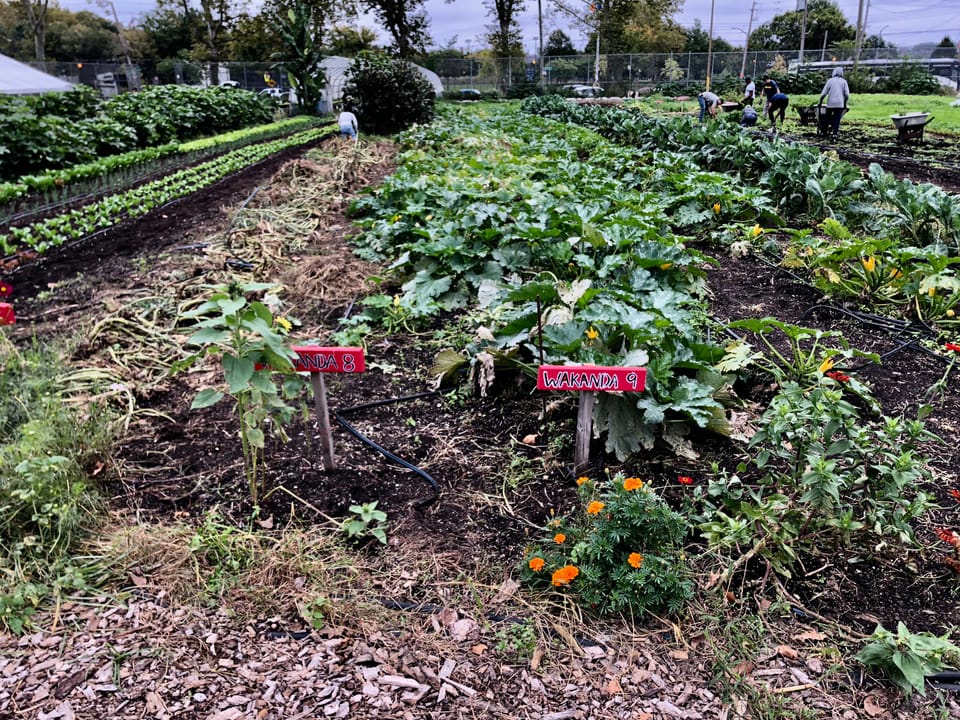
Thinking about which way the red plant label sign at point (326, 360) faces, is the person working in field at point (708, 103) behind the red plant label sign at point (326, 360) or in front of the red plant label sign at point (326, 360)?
behind

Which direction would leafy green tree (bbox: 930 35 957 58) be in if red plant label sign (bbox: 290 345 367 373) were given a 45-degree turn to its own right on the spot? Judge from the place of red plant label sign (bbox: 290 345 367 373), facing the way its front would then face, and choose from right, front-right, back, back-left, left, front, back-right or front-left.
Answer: back

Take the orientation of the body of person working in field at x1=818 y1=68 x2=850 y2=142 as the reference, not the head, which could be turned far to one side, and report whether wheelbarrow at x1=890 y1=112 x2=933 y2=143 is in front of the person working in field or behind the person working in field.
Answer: behind

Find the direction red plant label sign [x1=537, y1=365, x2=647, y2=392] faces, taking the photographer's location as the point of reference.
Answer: facing the viewer

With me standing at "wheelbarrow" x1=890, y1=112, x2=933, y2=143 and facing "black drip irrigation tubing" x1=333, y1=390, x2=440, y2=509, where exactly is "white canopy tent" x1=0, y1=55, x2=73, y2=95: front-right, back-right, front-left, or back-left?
front-right

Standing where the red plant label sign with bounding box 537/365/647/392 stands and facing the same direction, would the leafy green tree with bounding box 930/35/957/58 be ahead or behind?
behind

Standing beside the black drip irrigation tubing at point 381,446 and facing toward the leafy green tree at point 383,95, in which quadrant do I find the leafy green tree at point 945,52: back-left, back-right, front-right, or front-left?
front-right

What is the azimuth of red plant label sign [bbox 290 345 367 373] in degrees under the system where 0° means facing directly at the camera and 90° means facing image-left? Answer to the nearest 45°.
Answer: approximately 0°
